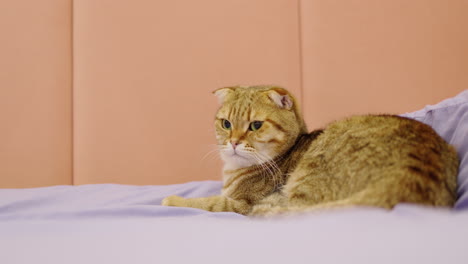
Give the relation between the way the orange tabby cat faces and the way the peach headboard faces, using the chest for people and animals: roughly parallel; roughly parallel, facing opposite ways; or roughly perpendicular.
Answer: roughly perpendicular

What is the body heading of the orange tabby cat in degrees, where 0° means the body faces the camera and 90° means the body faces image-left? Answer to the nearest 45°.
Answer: approximately 90°

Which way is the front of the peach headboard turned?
toward the camera

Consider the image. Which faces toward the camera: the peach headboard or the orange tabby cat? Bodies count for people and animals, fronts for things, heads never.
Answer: the peach headboard

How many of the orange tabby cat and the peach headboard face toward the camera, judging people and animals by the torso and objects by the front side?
1
